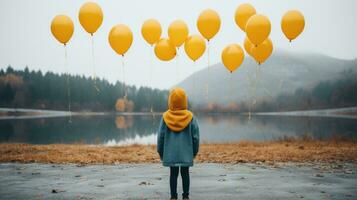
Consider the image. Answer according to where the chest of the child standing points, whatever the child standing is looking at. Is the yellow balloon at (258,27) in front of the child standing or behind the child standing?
in front

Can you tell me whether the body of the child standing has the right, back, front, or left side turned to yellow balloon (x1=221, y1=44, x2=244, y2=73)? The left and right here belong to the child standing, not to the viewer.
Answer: front

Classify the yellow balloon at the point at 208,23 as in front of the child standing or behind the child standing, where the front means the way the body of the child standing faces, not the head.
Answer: in front

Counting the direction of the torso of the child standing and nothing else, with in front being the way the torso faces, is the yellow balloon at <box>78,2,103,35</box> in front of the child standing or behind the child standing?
in front

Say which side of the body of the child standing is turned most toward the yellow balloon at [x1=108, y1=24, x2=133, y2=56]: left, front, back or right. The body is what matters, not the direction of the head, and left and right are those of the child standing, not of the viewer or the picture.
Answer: front

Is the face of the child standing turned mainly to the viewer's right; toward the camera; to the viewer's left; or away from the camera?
away from the camera

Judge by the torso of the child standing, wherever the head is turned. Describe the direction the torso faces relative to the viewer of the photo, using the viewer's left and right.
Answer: facing away from the viewer
